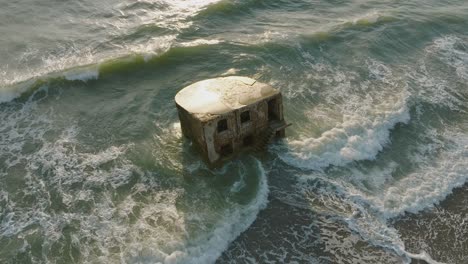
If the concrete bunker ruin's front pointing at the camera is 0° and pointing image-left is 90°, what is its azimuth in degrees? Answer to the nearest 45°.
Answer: approximately 315°
